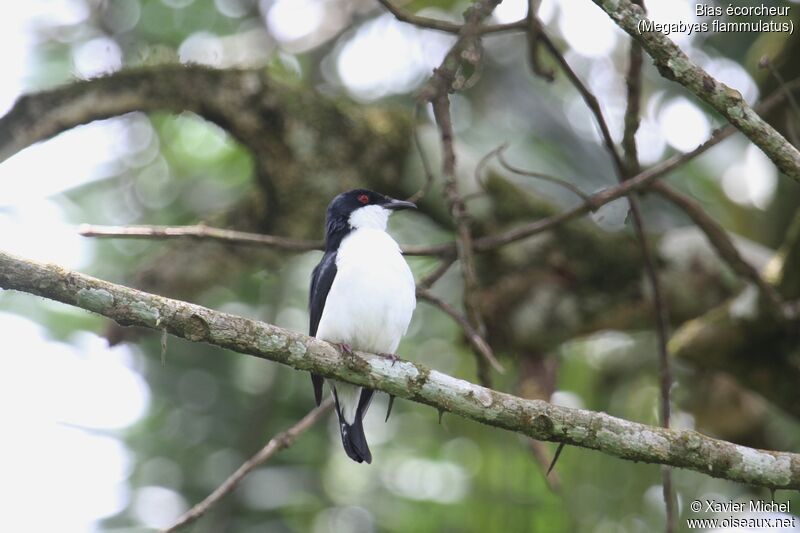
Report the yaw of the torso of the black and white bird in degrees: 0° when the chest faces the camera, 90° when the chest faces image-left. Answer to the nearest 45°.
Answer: approximately 315°
